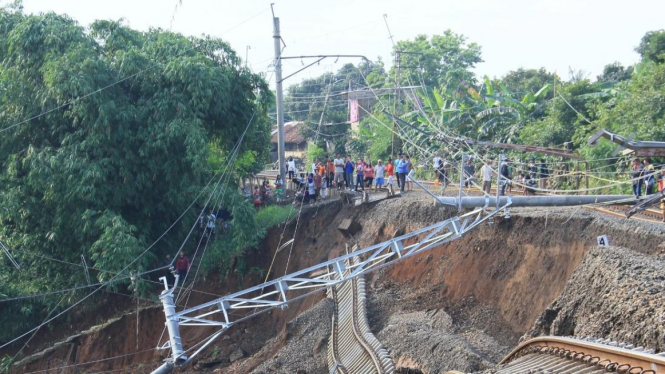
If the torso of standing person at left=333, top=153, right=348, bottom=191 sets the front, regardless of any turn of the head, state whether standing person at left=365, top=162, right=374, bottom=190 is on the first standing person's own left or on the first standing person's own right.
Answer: on the first standing person's own left

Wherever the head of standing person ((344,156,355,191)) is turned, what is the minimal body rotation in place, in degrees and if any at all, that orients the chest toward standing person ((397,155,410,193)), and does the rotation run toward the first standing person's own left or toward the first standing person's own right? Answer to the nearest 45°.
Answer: approximately 45° to the first standing person's own left

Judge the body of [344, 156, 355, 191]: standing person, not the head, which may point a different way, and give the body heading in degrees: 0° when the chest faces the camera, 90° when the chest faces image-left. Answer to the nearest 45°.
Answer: approximately 0°

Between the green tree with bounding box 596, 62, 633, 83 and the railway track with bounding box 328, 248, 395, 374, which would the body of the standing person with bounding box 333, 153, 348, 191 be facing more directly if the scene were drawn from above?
the railway track

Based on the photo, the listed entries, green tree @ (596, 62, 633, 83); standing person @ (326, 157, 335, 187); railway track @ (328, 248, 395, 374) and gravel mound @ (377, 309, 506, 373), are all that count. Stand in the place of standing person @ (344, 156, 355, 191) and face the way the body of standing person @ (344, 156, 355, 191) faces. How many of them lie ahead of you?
2

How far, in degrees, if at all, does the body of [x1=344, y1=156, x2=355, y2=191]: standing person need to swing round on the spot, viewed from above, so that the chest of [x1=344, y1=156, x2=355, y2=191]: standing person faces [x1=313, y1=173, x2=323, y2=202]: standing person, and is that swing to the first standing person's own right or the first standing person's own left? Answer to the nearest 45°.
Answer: approximately 90° to the first standing person's own right

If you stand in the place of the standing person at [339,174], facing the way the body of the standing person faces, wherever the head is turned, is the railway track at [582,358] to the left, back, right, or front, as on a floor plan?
front

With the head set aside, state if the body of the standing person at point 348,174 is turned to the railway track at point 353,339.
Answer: yes

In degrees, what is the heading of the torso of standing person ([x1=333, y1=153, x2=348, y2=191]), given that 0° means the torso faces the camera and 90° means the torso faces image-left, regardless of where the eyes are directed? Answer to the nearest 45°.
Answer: approximately 0°

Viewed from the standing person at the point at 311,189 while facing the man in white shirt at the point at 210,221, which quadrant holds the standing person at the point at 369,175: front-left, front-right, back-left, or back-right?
back-left

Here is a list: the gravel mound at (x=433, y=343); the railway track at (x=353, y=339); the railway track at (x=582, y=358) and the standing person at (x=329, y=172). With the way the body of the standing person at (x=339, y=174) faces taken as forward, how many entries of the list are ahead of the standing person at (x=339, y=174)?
3

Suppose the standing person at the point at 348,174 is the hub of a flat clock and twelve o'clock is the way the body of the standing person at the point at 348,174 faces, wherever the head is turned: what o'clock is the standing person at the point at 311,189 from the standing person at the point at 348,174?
the standing person at the point at 311,189 is roughly at 3 o'clock from the standing person at the point at 348,174.

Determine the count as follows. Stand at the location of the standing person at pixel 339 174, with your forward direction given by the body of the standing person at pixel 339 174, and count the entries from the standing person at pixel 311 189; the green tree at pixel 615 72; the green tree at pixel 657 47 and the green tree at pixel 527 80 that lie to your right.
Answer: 1
